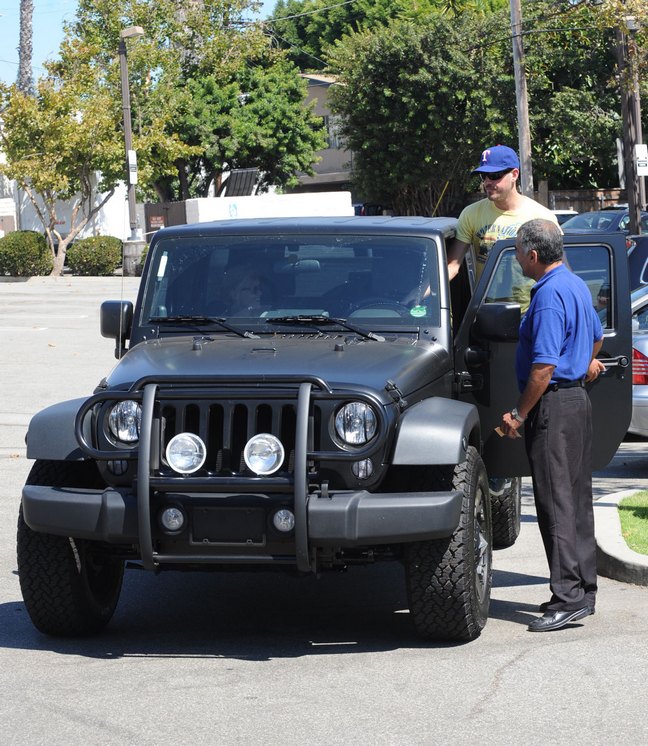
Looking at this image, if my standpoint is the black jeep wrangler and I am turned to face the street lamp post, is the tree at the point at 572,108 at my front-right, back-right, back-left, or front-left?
front-right

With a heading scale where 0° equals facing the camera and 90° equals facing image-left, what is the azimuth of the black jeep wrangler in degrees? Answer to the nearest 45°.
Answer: approximately 0°

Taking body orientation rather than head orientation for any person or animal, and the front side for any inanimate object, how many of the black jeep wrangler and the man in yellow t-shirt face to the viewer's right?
0

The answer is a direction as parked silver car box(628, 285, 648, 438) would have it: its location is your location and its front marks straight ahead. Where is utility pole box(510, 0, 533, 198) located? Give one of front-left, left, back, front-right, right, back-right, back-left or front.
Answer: left

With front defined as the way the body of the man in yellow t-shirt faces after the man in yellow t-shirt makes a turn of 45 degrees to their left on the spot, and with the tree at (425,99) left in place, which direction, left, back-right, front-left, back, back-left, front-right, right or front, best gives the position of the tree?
back

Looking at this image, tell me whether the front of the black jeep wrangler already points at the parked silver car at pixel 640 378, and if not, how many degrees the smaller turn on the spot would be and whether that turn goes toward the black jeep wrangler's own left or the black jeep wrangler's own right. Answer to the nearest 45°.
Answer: approximately 135° to the black jeep wrangler's own left

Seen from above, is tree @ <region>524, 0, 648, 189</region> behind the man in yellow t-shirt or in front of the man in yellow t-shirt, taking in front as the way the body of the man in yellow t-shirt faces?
behind

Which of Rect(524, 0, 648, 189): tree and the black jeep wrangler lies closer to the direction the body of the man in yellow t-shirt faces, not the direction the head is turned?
the black jeep wrangler

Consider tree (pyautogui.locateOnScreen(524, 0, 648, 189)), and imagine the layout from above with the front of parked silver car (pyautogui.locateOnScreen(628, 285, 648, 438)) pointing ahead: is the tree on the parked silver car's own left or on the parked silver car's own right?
on the parked silver car's own left

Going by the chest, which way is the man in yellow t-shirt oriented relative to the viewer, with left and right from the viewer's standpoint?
facing the viewer and to the left of the viewer

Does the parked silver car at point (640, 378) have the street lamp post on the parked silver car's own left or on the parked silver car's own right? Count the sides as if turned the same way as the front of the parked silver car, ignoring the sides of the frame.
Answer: on the parked silver car's own left

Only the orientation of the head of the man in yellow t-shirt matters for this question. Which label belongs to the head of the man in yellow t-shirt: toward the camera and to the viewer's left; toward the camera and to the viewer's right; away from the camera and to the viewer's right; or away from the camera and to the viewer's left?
toward the camera and to the viewer's left

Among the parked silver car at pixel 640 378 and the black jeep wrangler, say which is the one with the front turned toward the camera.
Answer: the black jeep wrangler

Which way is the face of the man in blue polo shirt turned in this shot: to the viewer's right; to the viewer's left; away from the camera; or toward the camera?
to the viewer's left
